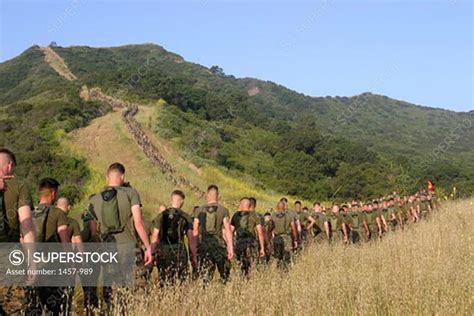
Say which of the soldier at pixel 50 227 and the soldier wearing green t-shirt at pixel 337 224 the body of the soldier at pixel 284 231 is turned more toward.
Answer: the soldier wearing green t-shirt

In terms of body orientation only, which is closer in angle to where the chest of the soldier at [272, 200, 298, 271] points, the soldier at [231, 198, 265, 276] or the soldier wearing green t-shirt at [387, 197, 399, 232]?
the soldier wearing green t-shirt

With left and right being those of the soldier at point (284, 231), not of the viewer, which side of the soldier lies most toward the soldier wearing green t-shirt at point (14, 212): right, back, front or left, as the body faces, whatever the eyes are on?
back

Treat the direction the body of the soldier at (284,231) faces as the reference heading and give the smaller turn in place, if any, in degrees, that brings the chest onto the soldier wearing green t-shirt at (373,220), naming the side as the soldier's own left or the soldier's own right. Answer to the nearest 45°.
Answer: approximately 45° to the soldier's own right

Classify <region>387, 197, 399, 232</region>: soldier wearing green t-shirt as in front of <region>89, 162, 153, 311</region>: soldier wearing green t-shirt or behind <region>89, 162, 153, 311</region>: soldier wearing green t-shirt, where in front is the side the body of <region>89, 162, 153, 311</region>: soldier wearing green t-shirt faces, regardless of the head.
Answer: in front

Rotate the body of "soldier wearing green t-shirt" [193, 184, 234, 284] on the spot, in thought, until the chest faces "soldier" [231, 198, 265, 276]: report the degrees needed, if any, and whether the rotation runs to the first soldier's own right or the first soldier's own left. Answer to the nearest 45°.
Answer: approximately 45° to the first soldier's own right

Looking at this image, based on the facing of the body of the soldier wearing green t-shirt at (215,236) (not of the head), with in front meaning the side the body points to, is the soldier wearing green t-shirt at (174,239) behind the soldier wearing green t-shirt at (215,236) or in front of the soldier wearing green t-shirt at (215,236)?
behind

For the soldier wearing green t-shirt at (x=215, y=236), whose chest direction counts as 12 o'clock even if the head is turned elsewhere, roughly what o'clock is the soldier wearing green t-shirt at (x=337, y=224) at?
the soldier wearing green t-shirt at (x=337, y=224) is roughly at 1 o'clock from the soldier wearing green t-shirt at (x=215, y=236).

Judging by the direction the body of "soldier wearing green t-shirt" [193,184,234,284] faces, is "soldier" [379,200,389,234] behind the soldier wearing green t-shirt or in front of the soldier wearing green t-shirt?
in front

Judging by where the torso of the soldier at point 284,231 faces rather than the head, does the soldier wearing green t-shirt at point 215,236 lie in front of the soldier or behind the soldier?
behind

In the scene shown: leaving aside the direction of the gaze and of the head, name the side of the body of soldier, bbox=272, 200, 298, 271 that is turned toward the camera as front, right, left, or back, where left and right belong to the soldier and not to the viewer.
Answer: back

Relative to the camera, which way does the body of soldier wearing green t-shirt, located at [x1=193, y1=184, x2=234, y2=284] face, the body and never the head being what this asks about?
away from the camera

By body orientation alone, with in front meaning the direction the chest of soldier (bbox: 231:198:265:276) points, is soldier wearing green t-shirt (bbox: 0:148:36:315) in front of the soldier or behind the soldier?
behind

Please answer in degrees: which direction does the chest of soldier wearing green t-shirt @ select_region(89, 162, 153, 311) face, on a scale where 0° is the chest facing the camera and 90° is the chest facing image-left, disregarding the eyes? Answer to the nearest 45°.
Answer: approximately 180°

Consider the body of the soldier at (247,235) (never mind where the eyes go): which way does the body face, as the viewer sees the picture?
away from the camera
